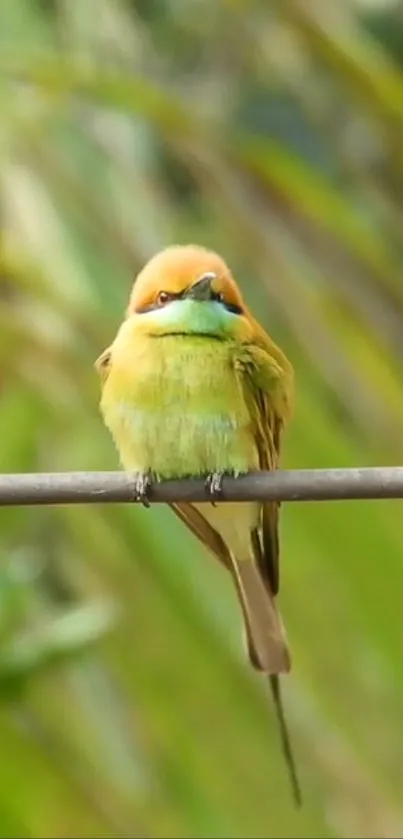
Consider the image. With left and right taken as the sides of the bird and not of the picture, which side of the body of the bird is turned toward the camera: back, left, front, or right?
front
